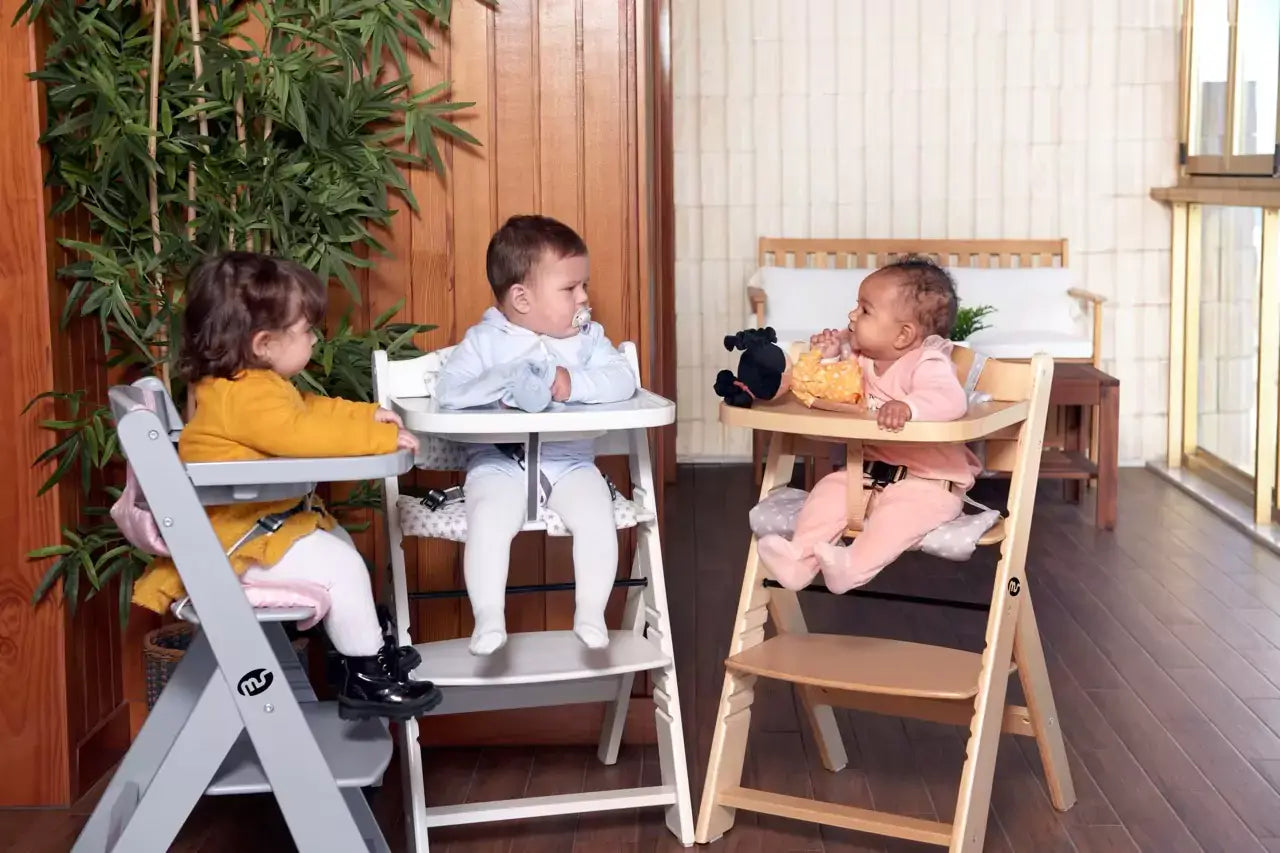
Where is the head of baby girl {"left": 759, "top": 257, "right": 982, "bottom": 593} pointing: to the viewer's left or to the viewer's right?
to the viewer's left

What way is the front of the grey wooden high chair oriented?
to the viewer's right

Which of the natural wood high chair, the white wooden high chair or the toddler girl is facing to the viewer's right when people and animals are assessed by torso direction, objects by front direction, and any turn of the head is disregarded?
the toddler girl

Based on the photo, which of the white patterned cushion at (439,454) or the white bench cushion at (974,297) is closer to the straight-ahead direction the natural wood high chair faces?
the white patterned cushion

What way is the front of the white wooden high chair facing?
toward the camera

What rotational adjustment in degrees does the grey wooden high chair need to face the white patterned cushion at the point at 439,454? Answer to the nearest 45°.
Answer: approximately 45° to its left

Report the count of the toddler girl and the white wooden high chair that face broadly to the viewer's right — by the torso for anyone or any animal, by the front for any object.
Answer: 1

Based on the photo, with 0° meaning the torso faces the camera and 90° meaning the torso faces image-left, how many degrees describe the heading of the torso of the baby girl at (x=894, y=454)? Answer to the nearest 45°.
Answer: approximately 45°

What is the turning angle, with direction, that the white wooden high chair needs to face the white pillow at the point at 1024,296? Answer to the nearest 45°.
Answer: approximately 135° to its left

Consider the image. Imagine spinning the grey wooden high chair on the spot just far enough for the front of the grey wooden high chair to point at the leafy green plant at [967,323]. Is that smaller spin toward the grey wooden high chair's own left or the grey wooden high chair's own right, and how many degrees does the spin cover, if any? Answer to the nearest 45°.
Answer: approximately 45° to the grey wooden high chair's own left

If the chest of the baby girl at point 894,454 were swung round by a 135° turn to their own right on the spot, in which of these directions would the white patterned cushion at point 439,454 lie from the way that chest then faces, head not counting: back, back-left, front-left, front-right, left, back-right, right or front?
left

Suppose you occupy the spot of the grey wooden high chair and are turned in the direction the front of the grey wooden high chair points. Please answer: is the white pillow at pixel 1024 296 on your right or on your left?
on your left

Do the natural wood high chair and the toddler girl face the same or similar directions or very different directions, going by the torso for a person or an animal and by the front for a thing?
very different directions

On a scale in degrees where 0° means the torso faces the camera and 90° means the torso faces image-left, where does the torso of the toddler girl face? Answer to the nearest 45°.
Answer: approximately 270°

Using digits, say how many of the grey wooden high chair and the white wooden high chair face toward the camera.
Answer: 1

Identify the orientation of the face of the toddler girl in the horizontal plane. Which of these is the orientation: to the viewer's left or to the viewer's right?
to the viewer's right

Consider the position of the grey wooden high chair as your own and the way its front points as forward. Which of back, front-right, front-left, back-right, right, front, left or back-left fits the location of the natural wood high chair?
front

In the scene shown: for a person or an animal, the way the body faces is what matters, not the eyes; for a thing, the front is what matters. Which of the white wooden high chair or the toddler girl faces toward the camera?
the white wooden high chair

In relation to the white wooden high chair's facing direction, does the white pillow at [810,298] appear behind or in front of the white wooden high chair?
behind

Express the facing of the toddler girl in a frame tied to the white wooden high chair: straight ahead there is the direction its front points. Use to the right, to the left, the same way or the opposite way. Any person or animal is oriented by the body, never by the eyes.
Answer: to the left
